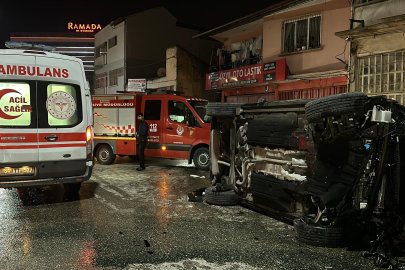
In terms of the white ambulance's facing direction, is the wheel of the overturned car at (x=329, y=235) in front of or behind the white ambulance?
behind

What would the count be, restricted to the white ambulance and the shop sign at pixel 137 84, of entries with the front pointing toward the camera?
1

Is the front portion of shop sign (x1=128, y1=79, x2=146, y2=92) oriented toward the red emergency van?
yes

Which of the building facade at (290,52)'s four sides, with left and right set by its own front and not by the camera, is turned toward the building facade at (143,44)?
right

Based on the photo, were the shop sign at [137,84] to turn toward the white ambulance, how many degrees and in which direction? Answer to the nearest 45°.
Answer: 0° — it already faces it

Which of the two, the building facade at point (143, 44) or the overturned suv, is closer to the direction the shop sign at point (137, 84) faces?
the overturned suv

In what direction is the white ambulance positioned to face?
away from the camera

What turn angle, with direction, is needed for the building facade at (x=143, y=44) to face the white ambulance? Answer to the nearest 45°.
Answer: approximately 45° to its left

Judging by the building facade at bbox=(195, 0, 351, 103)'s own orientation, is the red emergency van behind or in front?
in front

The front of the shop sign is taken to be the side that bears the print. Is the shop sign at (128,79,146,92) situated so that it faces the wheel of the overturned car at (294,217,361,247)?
yes
